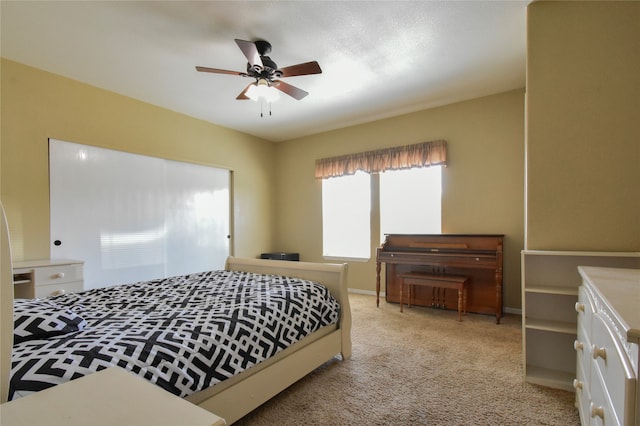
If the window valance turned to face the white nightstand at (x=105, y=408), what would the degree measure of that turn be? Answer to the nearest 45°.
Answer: approximately 45° to its left

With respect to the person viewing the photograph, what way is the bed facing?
facing away from the viewer and to the right of the viewer

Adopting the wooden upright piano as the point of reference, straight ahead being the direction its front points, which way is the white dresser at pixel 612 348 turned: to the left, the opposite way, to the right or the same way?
to the right

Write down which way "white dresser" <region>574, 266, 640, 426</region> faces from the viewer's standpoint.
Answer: facing to the left of the viewer

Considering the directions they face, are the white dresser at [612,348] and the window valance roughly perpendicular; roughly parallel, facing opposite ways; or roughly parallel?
roughly perpendicular

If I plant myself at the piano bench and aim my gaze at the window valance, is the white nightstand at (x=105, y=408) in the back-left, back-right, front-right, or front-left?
back-left

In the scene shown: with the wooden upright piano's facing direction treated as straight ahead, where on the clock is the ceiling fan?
The ceiling fan is roughly at 12 o'clock from the wooden upright piano.

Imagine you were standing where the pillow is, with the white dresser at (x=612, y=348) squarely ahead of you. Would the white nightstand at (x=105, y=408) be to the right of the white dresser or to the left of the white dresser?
right
